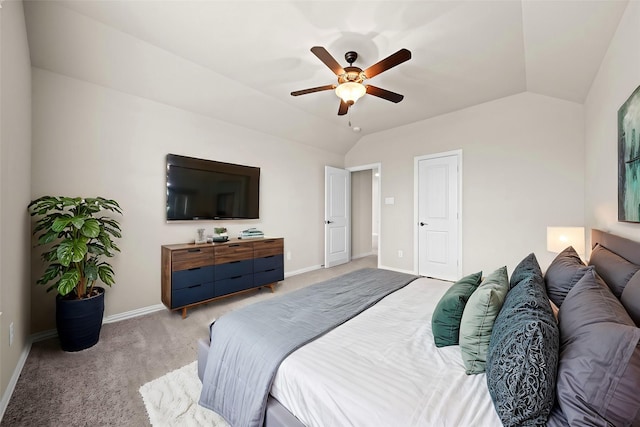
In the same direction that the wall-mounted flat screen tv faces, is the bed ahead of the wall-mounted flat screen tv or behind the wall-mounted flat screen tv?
ahead

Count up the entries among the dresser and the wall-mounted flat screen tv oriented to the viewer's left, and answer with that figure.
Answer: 0

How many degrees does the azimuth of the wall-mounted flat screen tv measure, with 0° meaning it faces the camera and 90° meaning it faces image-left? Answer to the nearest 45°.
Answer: approximately 315°

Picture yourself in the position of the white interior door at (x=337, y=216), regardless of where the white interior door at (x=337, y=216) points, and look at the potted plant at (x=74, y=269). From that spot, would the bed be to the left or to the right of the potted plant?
left

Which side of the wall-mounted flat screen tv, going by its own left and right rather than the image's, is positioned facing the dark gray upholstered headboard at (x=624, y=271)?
front

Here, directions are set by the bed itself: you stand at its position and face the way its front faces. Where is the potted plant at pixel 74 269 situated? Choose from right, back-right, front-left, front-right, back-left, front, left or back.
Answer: front

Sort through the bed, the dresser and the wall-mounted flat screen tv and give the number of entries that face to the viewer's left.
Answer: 1

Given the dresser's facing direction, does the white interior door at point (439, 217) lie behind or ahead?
ahead

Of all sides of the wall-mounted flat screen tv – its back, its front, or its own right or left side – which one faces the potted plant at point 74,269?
right

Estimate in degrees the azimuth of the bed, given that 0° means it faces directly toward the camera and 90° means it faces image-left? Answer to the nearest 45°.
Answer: approximately 90°

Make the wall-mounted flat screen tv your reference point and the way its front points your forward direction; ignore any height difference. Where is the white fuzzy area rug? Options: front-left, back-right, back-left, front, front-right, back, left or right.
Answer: front-right

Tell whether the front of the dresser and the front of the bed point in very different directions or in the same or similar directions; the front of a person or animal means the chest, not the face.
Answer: very different directions

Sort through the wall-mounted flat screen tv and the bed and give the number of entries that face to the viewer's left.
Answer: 1
